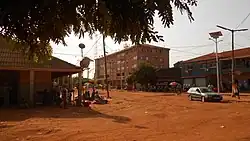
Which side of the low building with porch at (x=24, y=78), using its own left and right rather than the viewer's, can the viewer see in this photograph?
front

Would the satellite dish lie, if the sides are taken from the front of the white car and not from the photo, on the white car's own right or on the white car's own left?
on the white car's own right

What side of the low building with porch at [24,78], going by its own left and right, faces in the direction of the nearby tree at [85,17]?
front

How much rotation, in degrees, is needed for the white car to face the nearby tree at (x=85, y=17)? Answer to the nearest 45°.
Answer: approximately 45° to its right
